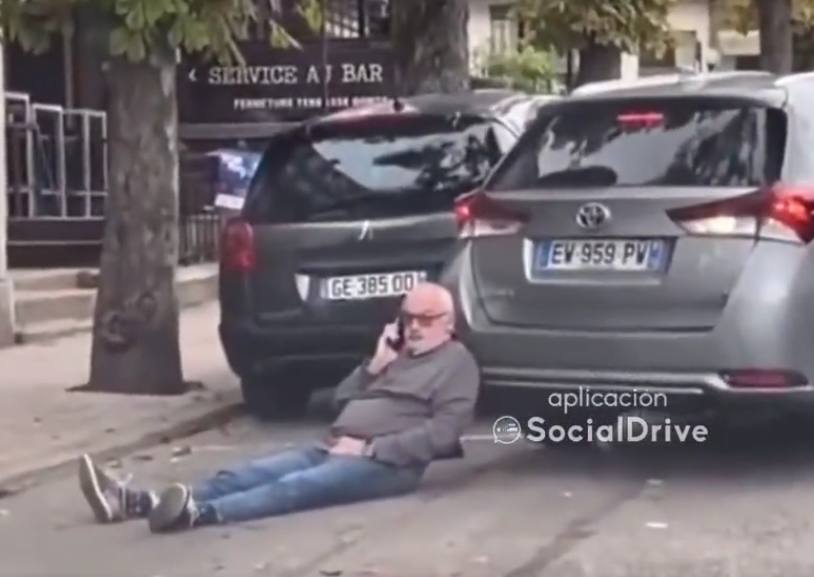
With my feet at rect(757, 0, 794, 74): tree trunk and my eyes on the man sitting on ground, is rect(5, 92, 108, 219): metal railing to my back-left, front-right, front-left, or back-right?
front-right

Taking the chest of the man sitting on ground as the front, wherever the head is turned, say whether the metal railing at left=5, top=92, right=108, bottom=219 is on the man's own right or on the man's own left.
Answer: on the man's own right

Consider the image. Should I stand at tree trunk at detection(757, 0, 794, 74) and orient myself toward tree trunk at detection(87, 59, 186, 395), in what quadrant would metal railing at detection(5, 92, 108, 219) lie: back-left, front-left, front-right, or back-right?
front-right

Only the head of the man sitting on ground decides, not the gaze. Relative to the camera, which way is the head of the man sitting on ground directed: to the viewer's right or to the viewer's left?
to the viewer's left

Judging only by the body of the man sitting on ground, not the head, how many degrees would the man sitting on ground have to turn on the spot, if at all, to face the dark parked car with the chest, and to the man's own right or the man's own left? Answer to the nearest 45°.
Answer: approximately 135° to the man's own right

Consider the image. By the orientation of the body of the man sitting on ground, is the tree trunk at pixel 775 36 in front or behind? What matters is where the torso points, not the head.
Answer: behind

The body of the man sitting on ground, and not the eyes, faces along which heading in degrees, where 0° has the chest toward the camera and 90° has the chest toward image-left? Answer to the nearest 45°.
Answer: approximately 45°

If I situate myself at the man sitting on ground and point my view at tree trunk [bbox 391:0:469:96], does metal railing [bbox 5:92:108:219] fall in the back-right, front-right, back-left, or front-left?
front-left
